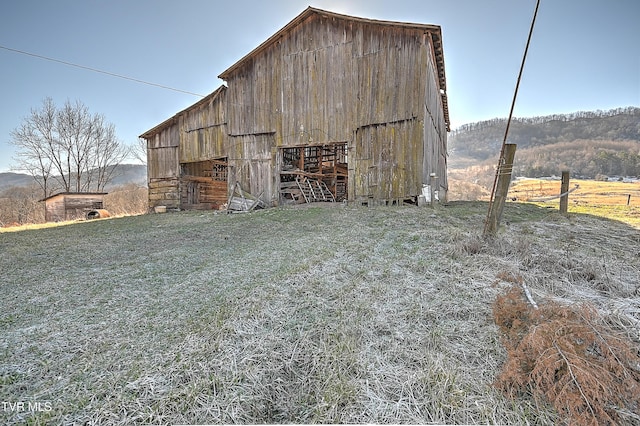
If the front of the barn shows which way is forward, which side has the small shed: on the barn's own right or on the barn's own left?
on the barn's own right

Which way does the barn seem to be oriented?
toward the camera
